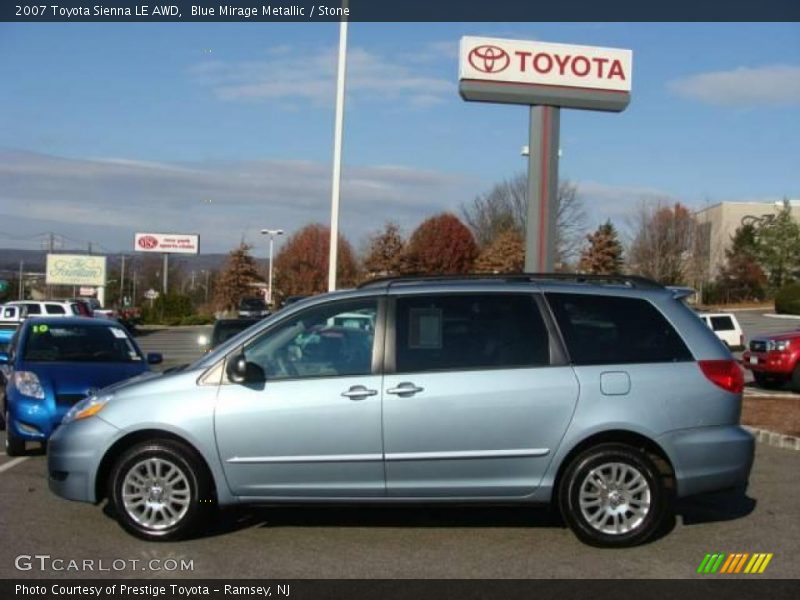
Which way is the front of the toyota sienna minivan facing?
to the viewer's left

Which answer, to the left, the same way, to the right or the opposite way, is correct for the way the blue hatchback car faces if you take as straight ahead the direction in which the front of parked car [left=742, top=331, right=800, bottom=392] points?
to the left

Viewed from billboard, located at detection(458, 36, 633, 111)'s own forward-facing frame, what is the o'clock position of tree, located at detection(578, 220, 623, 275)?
The tree is roughly at 6 o'clock from the billboard.

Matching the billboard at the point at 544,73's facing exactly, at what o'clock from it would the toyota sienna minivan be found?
The toyota sienna minivan is roughly at 12 o'clock from the billboard.

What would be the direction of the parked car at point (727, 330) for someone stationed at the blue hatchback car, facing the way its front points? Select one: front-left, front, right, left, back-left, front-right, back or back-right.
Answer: back-left

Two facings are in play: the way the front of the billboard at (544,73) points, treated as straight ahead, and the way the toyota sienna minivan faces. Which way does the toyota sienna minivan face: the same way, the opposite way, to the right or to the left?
to the right

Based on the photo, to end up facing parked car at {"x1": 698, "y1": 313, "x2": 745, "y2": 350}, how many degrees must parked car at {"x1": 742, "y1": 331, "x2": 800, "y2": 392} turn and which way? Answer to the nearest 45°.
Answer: approximately 135° to its right

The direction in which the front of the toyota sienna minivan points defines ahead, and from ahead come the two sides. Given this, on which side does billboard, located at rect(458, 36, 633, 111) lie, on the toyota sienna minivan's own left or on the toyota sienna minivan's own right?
on the toyota sienna minivan's own right

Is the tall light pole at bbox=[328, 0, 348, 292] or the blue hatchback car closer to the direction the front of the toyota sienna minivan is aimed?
the blue hatchback car

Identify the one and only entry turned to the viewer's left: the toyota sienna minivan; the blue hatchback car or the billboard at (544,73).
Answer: the toyota sienna minivan
